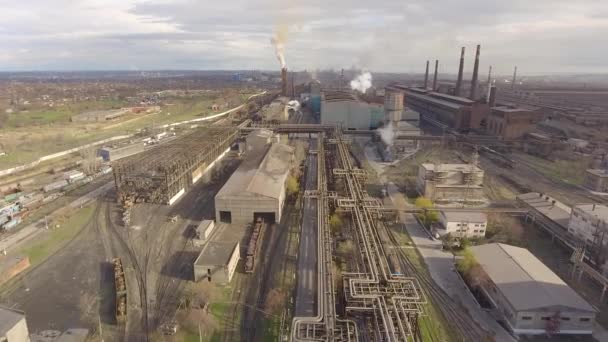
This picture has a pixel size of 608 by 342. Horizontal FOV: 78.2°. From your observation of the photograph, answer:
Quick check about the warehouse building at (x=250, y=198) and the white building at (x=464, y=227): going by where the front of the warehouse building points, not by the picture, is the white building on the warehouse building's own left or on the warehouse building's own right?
on the warehouse building's own left

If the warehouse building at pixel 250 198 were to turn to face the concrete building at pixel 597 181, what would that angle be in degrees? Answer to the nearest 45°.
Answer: approximately 90° to its left

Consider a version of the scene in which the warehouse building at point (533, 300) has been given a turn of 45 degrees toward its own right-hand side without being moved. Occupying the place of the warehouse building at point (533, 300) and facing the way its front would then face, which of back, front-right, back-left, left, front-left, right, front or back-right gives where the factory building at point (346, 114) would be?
right

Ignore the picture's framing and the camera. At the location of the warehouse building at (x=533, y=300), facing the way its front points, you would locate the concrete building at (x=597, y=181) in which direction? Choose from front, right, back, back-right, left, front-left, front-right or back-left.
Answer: back

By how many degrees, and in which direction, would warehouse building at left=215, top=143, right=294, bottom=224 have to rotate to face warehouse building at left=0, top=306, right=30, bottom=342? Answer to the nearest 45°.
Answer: approximately 45° to its right

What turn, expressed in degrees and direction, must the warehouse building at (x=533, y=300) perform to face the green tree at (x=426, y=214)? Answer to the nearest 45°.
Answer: approximately 135° to its right

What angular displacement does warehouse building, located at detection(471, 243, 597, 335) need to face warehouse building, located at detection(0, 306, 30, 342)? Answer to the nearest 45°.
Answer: approximately 45° to its right

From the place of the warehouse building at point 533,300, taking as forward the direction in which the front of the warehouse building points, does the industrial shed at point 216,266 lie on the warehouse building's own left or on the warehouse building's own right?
on the warehouse building's own right

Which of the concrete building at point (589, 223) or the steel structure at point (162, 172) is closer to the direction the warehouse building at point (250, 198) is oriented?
the concrete building

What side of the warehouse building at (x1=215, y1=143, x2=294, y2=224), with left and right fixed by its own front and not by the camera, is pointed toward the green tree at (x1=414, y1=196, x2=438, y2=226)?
left

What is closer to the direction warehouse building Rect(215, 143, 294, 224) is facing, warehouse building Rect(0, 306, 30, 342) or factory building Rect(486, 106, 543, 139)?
the warehouse building

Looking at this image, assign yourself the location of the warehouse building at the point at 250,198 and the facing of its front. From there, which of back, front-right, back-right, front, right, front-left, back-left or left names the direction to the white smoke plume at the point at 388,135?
back-left

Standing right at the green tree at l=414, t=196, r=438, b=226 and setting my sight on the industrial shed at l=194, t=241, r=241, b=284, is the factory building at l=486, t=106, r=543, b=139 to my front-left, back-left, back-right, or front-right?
back-right

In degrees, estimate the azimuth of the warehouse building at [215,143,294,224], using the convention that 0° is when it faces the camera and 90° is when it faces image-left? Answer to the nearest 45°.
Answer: approximately 0°

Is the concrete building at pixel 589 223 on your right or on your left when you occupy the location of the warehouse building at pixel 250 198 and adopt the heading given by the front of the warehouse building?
on your left

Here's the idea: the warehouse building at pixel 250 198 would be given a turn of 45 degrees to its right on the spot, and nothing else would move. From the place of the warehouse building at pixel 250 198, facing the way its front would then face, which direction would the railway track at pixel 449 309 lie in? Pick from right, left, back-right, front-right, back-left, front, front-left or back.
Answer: left

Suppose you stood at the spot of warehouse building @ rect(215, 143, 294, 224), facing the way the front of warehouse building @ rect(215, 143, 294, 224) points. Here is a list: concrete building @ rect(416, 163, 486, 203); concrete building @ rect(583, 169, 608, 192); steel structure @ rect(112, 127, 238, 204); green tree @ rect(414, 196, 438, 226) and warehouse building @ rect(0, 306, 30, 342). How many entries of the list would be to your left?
3

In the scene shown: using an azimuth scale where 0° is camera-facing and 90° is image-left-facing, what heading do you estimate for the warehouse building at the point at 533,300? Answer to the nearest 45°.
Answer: approximately 0°

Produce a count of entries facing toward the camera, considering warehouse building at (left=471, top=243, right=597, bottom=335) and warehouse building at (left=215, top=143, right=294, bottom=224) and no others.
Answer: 2

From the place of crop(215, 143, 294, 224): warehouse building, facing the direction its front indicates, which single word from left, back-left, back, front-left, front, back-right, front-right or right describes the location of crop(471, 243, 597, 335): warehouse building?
front-left

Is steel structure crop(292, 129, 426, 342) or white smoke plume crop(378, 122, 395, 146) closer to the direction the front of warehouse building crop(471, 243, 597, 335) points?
the steel structure
